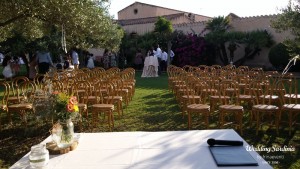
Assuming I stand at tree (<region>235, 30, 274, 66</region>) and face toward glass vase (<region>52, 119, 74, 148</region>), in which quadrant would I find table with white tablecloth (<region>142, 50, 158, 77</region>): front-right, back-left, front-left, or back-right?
front-right

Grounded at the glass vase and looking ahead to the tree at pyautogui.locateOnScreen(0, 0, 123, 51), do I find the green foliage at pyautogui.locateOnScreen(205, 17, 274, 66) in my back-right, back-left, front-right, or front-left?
front-right

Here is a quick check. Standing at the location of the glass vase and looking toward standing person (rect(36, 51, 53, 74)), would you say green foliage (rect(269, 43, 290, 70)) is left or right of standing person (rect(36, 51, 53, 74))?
right
